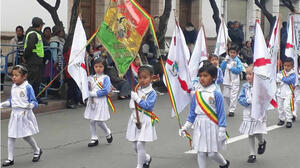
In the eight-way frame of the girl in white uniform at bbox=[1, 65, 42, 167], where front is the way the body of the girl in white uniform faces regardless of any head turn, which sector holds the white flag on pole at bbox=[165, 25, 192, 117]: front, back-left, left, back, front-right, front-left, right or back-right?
back-left

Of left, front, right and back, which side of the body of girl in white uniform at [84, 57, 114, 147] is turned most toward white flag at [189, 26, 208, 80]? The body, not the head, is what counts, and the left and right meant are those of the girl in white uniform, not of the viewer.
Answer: back

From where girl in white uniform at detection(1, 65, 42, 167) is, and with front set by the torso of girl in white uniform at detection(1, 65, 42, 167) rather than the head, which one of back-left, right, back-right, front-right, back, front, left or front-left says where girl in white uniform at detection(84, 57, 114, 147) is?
back

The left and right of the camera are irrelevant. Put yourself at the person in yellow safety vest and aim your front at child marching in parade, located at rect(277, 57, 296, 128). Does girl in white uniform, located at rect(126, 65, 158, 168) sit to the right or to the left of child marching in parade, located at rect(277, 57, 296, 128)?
right

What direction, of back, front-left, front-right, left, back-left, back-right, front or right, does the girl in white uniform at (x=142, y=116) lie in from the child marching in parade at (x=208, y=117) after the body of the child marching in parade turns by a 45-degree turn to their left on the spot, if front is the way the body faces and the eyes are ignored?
back-right

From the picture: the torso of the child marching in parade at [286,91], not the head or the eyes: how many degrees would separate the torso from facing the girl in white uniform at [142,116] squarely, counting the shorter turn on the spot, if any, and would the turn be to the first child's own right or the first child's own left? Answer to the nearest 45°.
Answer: approximately 45° to the first child's own left

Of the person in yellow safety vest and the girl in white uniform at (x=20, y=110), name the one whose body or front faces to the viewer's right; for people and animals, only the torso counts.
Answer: the person in yellow safety vest

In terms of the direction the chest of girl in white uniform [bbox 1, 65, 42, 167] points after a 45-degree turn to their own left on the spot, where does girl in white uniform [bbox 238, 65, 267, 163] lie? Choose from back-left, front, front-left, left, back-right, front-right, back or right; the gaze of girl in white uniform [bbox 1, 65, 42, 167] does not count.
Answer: left

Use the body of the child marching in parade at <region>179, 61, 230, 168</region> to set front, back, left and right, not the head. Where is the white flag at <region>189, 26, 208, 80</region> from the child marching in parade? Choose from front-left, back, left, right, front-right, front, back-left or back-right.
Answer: back-right

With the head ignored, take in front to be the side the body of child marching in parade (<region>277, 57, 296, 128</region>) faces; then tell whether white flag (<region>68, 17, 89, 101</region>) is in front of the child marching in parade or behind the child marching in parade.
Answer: in front

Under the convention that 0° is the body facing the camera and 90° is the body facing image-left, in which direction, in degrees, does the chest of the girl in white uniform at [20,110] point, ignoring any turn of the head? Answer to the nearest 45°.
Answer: approximately 45°

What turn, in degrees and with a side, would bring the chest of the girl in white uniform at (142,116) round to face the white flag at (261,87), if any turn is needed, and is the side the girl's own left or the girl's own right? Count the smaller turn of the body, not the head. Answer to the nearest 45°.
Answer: approximately 135° to the girl's own left
